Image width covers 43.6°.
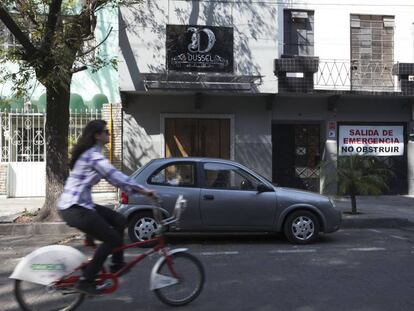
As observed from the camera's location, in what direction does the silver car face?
facing to the right of the viewer

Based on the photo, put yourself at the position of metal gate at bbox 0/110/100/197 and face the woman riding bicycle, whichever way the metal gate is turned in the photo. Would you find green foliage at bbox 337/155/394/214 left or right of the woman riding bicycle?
left

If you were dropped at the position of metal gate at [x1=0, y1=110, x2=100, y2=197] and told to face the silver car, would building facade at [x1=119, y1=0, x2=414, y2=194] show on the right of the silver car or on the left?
left

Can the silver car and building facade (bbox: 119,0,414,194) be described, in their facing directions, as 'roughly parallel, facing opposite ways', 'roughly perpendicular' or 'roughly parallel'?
roughly perpendicular

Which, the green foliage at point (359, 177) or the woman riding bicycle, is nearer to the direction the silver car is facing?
the green foliage

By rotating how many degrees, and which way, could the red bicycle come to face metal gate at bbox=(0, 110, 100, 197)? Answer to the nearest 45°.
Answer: approximately 90° to its left

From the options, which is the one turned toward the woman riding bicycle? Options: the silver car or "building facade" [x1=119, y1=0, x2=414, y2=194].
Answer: the building facade

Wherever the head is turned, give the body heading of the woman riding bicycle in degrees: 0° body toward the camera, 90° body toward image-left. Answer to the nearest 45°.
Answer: approximately 270°

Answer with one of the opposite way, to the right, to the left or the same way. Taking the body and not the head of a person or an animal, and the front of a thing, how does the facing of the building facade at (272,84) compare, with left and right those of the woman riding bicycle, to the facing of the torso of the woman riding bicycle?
to the right

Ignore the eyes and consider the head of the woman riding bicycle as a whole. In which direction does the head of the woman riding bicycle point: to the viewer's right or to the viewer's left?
to the viewer's right

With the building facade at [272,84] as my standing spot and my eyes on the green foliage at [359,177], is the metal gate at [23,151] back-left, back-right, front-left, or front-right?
back-right

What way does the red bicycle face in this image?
to the viewer's right

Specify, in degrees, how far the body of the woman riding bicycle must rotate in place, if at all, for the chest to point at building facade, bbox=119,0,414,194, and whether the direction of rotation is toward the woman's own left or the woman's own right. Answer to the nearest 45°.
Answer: approximately 45° to the woman's own left

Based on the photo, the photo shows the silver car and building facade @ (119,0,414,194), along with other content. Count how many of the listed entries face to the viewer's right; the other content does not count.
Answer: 1

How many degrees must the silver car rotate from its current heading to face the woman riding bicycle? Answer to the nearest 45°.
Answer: approximately 90° to its right

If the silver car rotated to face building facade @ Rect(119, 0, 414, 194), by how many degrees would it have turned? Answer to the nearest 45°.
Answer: approximately 90° to its left

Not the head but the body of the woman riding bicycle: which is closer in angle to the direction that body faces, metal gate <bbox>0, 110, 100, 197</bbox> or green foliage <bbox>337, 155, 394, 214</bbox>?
the green foliage
